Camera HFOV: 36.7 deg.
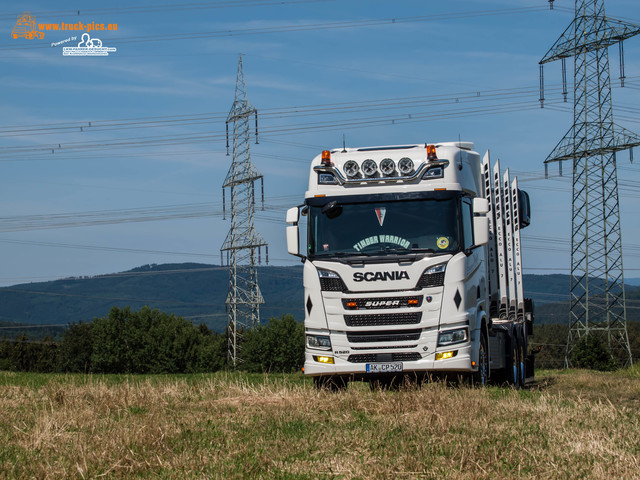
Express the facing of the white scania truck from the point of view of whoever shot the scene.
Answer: facing the viewer
